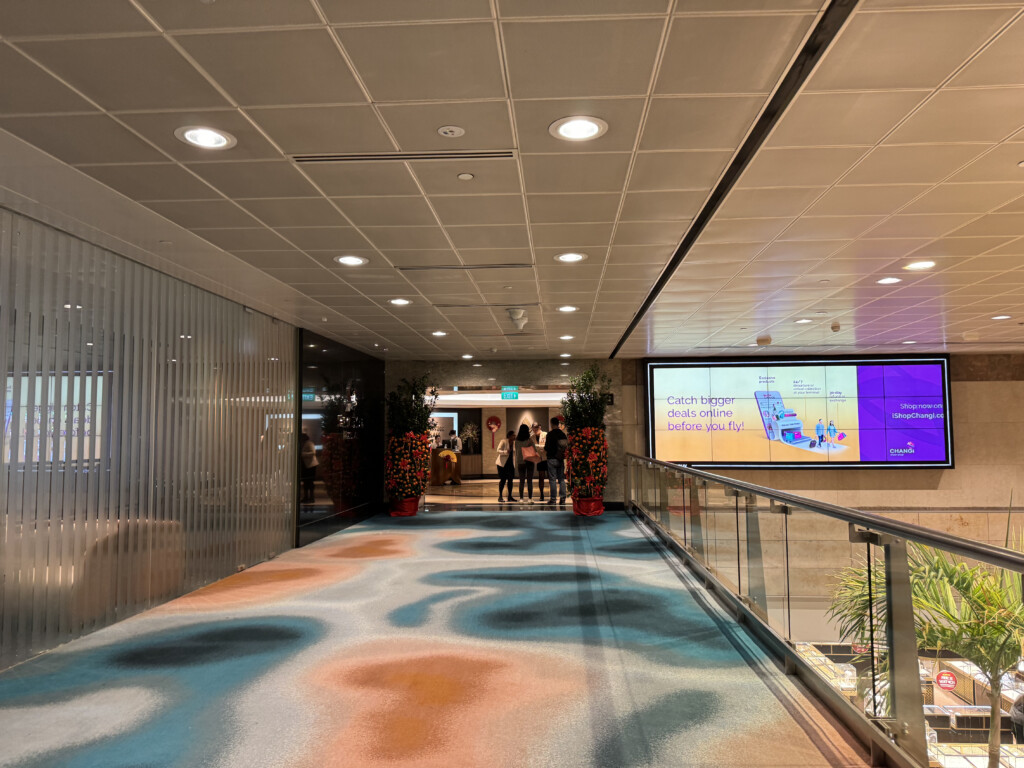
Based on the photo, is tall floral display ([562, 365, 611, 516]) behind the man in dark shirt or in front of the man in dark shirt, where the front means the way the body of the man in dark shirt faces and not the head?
behind

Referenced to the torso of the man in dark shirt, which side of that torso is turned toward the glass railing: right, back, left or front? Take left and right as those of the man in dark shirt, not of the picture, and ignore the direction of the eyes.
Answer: back

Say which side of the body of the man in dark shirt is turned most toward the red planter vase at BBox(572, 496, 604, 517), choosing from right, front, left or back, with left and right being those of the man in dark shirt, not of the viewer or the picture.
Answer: back

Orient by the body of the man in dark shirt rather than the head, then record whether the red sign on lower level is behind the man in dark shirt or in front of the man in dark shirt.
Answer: behind

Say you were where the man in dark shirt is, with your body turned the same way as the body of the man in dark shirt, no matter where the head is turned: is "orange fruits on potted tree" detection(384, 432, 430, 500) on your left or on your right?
on your left
